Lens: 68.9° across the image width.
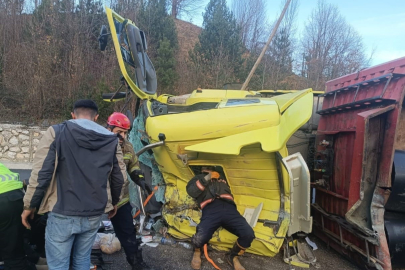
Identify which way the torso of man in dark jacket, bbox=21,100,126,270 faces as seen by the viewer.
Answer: away from the camera

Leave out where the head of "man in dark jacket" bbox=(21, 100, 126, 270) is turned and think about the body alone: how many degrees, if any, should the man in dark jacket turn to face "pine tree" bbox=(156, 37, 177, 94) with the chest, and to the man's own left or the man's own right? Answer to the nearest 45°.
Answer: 0° — they already face it

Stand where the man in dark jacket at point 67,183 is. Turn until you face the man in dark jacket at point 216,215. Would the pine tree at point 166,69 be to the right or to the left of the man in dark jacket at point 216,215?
left

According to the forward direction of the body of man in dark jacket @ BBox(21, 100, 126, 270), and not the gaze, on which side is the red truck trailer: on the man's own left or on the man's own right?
on the man's own right

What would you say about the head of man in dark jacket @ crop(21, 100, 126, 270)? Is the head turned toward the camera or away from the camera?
away from the camera

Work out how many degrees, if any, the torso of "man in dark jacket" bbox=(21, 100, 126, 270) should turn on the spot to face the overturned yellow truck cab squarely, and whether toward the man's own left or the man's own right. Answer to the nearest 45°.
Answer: approximately 90° to the man's own right

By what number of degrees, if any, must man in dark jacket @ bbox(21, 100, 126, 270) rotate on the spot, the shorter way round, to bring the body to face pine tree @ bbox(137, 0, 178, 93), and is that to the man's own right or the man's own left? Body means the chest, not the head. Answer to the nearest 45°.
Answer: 0° — they already face it
